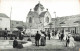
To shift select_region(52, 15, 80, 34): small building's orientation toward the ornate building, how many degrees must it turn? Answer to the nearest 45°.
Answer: approximately 45° to its right

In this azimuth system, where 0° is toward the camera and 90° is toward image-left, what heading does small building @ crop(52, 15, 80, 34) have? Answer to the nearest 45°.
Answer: approximately 45°

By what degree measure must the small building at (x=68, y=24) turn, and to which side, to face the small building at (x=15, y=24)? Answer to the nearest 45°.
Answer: approximately 45° to its right
